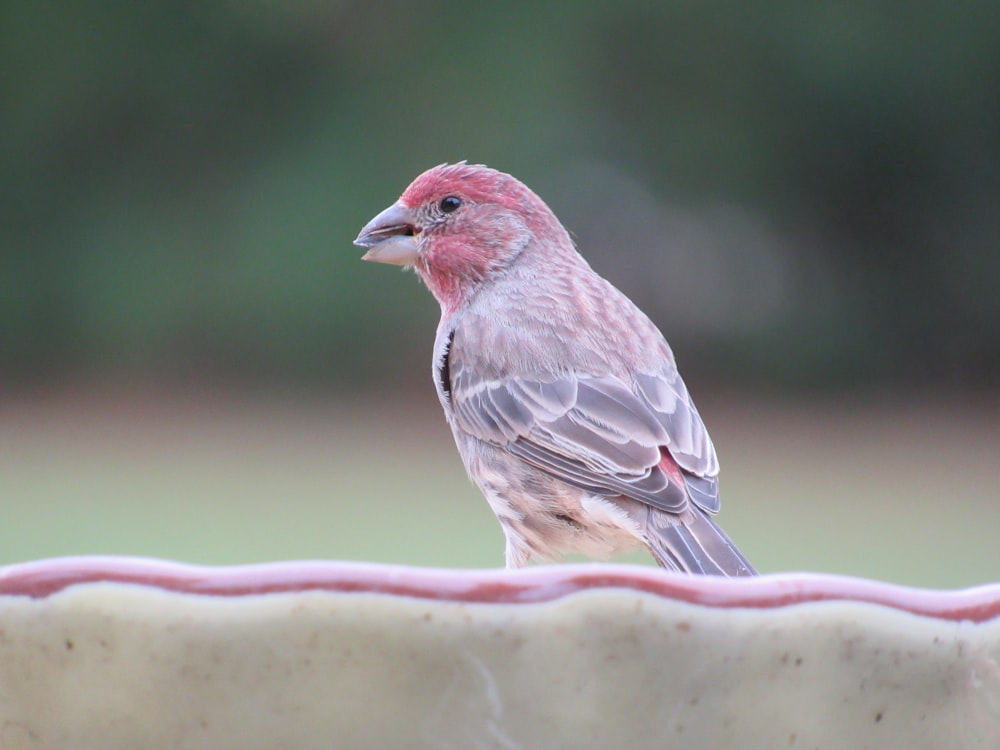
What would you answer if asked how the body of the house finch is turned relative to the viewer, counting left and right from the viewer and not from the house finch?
facing away from the viewer and to the left of the viewer
